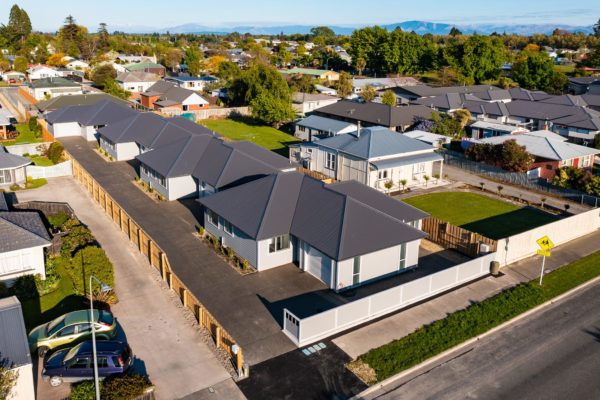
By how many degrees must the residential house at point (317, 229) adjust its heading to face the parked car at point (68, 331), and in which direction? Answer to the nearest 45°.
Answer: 0° — it already faces it

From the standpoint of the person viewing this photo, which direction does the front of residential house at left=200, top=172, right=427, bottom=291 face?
facing the viewer and to the left of the viewer

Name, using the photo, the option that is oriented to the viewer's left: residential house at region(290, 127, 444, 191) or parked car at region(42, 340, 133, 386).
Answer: the parked car

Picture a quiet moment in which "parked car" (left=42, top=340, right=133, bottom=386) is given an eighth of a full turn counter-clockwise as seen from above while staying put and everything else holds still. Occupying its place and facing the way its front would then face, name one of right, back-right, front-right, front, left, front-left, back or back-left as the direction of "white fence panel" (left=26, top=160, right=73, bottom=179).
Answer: back-right

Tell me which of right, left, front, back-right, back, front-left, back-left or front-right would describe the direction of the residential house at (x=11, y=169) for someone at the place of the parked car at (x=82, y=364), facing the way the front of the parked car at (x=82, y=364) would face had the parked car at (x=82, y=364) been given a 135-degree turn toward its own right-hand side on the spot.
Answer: front-left

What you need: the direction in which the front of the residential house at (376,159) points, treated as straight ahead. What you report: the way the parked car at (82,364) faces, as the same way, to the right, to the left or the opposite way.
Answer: to the right

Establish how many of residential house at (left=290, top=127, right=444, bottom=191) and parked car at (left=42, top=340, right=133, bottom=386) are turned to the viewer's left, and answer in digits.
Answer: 1

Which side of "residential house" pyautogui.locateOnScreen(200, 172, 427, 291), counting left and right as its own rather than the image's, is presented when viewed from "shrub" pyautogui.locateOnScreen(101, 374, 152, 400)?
front

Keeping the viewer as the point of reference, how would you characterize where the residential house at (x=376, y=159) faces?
facing the viewer and to the right of the viewer

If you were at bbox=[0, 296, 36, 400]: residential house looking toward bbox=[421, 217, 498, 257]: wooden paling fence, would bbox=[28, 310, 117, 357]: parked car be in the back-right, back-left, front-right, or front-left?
front-left

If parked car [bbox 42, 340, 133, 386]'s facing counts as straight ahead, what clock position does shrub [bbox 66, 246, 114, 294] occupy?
The shrub is roughly at 3 o'clock from the parked car.

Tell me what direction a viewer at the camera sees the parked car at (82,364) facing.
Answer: facing to the left of the viewer

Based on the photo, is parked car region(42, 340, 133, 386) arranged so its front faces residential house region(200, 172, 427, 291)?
no

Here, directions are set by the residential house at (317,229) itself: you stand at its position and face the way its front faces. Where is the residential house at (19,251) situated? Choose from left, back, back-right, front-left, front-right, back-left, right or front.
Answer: front-right

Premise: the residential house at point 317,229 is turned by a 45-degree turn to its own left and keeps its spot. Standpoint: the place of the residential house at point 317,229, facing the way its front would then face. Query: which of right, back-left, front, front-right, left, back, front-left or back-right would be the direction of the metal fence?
back-left

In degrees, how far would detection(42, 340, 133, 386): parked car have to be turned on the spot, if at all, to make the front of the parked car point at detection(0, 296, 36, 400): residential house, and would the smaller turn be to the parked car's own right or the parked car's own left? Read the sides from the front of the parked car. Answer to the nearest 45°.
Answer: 0° — it already faces it

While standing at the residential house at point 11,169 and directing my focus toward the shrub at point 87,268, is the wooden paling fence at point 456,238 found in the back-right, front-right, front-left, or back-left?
front-left

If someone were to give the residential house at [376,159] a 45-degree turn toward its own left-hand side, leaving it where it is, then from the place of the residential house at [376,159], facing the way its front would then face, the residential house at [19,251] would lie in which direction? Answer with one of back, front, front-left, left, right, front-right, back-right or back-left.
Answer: back-right

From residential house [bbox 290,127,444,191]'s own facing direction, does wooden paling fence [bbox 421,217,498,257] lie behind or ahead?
ahead

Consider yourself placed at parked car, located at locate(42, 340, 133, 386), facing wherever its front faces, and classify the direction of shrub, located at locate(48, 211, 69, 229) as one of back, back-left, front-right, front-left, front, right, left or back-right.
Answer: right
